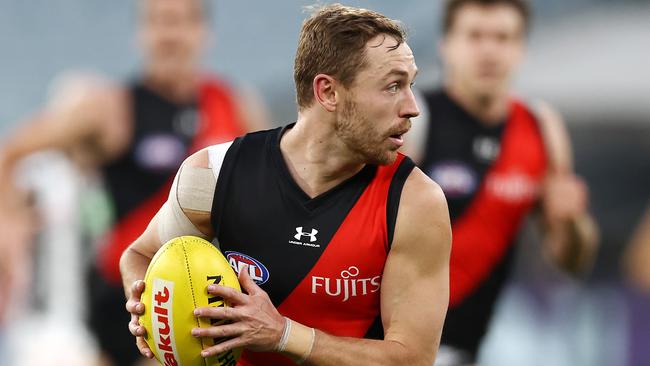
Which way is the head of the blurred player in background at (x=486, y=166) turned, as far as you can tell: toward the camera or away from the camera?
toward the camera

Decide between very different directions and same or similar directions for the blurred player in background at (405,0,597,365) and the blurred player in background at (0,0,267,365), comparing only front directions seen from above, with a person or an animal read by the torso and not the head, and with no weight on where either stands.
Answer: same or similar directions

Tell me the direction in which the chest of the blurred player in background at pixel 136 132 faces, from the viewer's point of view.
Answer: toward the camera

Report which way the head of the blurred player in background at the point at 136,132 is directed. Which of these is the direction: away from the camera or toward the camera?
toward the camera

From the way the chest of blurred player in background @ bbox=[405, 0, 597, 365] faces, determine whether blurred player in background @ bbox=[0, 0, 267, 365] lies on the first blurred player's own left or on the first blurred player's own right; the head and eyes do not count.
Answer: on the first blurred player's own right

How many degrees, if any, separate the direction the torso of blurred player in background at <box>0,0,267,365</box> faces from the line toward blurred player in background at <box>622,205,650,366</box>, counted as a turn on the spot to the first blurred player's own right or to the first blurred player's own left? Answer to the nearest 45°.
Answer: approximately 90° to the first blurred player's own left

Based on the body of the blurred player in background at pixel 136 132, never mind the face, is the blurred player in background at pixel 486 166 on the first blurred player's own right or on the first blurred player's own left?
on the first blurred player's own left

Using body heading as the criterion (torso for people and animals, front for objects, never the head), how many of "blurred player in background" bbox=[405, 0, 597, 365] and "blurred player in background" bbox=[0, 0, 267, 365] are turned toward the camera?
2
